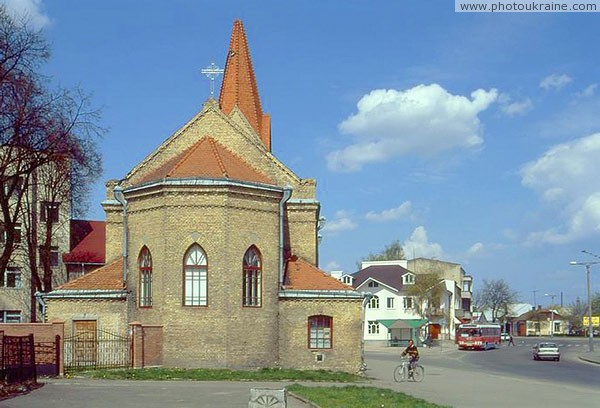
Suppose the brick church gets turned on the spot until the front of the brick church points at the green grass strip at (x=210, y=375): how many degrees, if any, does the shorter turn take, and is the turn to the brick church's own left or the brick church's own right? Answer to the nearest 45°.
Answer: approximately 180°

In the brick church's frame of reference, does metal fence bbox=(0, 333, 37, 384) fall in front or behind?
behind

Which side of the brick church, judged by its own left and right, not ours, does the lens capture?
back

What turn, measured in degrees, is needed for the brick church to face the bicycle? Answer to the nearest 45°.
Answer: approximately 90° to its right
